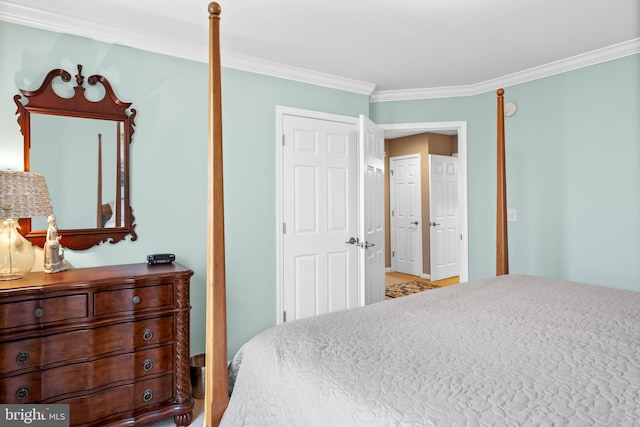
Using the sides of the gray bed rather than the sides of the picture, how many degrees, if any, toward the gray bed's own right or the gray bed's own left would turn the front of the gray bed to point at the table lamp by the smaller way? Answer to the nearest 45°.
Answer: approximately 45° to the gray bed's own left

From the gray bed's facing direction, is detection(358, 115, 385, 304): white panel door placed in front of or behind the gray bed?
in front

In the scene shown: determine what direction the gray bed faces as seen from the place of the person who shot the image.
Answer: facing away from the viewer and to the left of the viewer

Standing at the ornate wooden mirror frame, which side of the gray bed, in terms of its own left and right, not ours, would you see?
front

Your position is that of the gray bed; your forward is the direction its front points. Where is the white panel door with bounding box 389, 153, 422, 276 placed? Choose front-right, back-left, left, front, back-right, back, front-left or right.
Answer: front-right

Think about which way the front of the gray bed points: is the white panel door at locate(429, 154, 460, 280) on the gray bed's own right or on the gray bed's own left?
on the gray bed's own right
